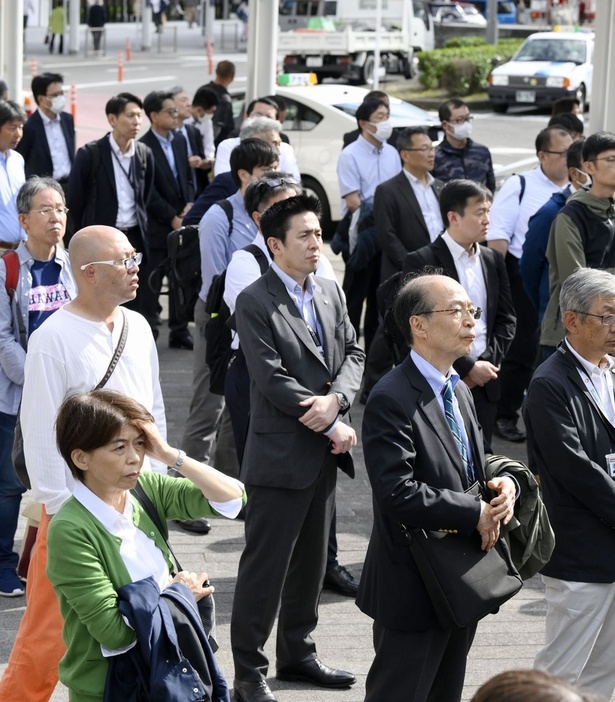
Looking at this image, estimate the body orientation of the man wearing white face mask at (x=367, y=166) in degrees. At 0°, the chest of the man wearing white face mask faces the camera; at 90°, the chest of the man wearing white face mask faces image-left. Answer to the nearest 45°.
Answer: approximately 315°

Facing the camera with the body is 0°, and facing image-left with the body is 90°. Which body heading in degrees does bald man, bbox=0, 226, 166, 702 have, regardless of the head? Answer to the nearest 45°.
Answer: approximately 315°

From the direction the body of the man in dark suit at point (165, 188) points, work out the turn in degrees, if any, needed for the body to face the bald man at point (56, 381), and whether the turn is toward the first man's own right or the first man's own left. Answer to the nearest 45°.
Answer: approximately 45° to the first man's own right

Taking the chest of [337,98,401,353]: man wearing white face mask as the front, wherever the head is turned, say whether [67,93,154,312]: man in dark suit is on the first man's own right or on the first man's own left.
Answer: on the first man's own right

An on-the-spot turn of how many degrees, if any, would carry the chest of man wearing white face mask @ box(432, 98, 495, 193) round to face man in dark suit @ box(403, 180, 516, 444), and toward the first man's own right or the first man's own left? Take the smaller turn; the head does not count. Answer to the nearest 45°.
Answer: approximately 45° to the first man's own right

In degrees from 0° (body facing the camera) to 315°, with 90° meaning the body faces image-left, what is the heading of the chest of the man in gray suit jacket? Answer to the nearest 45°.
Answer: approximately 315°

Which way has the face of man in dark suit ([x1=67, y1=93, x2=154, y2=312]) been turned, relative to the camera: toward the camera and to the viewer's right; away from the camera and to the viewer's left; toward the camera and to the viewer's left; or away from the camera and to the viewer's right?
toward the camera and to the viewer's right

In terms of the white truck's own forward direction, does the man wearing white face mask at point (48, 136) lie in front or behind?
behind

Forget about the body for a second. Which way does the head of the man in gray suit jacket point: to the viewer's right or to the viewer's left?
to the viewer's right

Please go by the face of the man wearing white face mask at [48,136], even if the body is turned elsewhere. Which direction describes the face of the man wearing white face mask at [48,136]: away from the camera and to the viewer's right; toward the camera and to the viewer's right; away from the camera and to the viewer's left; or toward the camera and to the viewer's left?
toward the camera and to the viewer's right

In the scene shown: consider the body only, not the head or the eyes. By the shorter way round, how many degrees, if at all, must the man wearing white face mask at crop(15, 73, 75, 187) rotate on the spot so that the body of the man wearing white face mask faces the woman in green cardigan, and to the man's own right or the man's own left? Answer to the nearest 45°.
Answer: approximately 45° to the man's own right

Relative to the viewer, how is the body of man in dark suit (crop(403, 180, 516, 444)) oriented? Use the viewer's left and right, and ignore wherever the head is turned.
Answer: facing the viewer and to the right of the viewer
